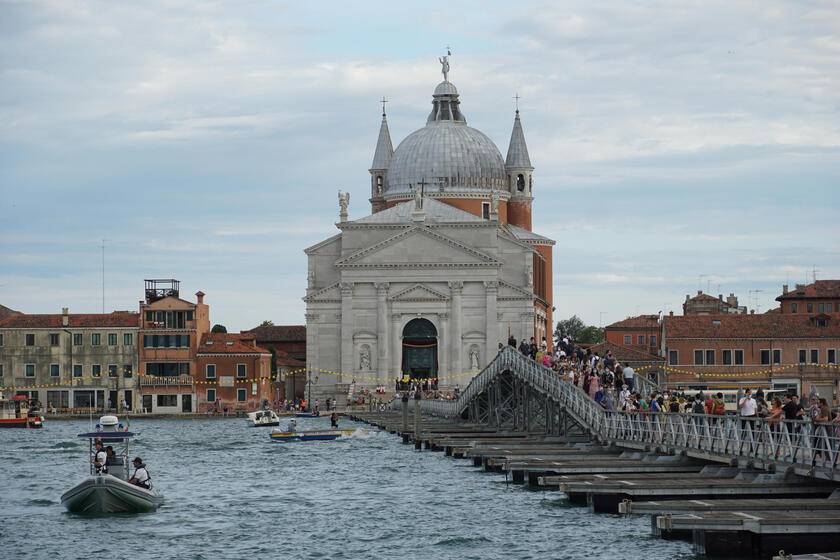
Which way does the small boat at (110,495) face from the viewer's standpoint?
toward the camera

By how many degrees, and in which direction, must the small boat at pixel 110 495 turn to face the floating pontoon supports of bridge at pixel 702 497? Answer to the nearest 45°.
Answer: approximately 45° to its left
